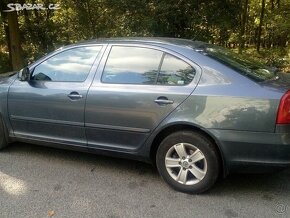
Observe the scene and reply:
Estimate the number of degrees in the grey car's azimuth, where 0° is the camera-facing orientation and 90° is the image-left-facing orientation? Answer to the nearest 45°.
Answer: approximately 90°
